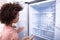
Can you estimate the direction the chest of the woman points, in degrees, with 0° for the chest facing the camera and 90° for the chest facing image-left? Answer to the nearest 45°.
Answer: approximately 225°

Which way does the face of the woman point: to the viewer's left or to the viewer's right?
to the viewer's right
